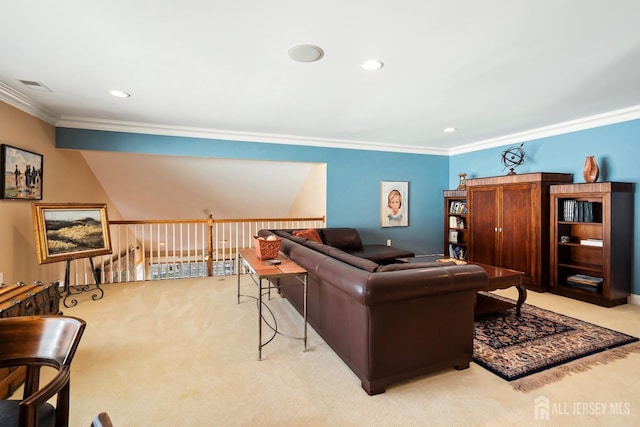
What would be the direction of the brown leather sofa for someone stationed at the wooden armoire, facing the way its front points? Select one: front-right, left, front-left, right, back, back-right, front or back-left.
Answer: front-left

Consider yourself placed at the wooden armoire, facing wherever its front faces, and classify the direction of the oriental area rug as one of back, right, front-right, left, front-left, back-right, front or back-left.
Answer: front-left

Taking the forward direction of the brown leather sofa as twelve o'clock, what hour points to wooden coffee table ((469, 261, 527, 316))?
The wooden coffee table is roughly at 12 o'clock from the brown leather sofa.

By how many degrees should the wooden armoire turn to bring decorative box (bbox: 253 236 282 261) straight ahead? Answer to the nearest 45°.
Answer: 0° — it already faces it

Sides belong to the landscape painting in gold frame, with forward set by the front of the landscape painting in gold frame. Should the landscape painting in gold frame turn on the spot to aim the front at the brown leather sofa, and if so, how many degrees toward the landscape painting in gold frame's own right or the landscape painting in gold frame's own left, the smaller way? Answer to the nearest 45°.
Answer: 0° — it already faces it

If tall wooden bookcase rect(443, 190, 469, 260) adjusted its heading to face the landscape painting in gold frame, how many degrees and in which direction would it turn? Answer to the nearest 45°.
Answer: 0° — it already faces it

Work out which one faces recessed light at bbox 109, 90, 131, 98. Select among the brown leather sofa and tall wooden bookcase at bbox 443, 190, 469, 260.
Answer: the tall wooden bookcase

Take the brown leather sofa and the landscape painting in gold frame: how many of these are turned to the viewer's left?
0

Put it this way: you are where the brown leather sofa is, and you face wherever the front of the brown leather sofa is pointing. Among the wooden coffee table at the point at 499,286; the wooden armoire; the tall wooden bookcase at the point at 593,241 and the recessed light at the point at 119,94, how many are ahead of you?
3

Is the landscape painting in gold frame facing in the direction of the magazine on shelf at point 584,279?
yes

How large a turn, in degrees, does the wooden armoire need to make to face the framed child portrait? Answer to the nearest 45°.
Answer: approximately 45° to its right

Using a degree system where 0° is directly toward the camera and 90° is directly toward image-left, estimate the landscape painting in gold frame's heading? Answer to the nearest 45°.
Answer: approximately 315°

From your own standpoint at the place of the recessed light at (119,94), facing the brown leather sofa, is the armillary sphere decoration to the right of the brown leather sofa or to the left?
left
